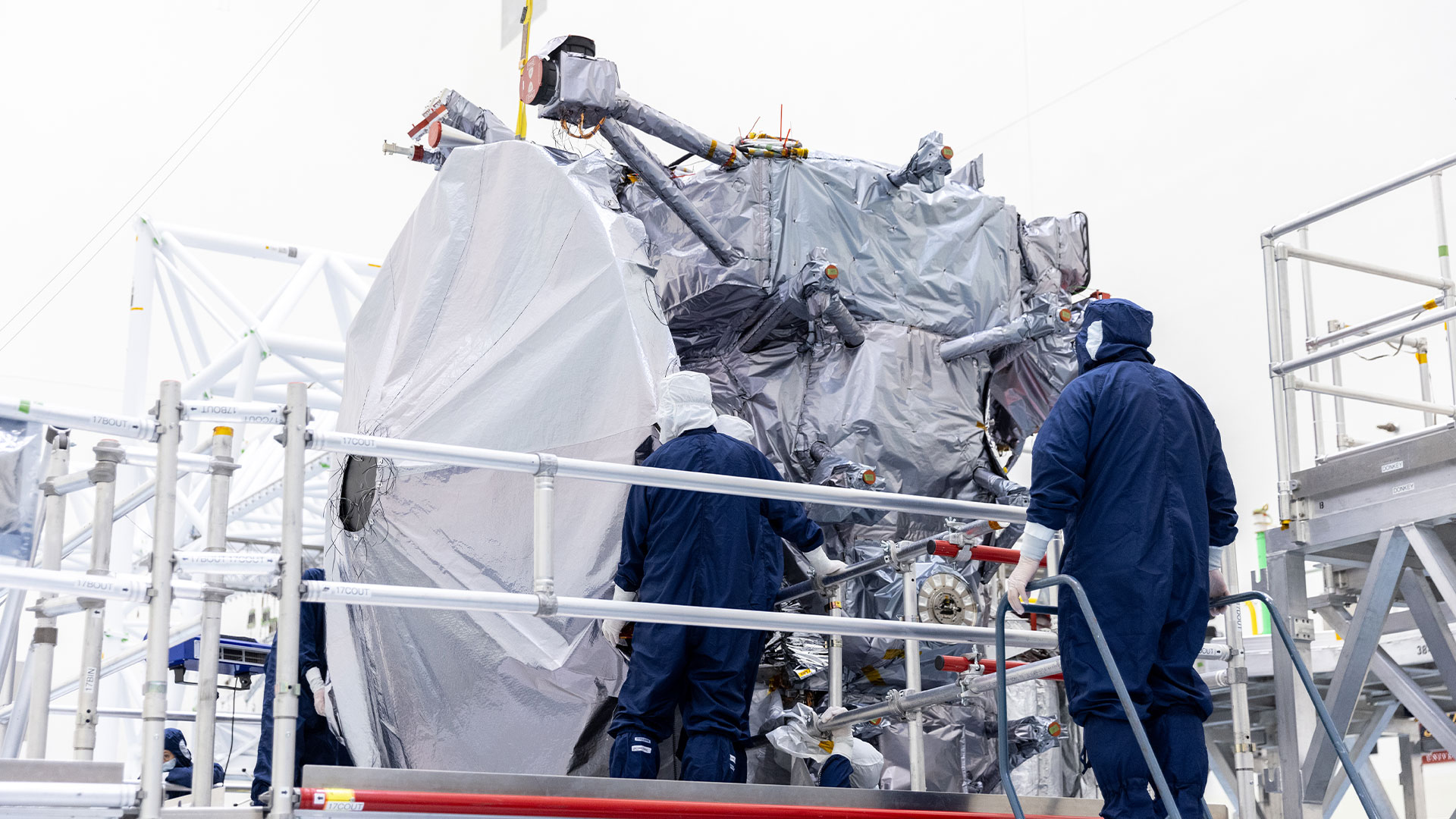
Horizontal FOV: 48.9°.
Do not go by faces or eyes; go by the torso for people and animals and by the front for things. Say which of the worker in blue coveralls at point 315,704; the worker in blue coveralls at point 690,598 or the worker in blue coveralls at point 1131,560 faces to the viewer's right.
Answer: the worker in blue coveralls at point 315,704

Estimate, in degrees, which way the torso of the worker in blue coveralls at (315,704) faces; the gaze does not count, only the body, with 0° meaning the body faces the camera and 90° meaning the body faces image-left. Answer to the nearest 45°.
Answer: approximately 270°

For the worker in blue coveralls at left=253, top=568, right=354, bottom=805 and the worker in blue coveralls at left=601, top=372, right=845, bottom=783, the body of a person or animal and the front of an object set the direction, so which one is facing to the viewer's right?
the worker in blue coveralls at left=253, top=568, right=354, bottom=805

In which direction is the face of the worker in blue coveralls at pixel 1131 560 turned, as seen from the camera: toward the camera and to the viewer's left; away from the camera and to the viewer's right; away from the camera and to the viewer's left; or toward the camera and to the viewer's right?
away from the camera and to the viewer's left

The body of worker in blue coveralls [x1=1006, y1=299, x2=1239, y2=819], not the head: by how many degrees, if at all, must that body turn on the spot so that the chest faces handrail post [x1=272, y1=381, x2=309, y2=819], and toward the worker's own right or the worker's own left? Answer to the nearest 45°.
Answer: approximately 90° to the worker's own left

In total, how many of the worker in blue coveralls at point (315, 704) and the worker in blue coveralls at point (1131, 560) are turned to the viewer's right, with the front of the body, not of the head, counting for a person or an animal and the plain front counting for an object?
1

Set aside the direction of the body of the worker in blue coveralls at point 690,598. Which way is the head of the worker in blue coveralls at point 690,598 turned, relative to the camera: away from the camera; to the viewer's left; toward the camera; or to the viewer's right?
away from the camera

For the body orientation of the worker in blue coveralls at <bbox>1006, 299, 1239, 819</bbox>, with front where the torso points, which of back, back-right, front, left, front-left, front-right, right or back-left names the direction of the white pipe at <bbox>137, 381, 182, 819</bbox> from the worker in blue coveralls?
left

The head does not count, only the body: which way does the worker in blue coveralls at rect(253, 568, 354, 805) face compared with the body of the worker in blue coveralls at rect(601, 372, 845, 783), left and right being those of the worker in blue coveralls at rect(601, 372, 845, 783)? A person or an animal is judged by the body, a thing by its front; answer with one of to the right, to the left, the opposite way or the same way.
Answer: to the right

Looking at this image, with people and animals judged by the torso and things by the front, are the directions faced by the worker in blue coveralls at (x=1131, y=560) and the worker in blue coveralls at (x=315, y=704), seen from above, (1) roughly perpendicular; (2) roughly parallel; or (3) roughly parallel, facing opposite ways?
roughly perpendicular

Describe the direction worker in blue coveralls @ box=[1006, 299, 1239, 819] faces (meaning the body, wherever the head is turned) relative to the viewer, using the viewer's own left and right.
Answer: facing away from the viewer and to the left of the viewer

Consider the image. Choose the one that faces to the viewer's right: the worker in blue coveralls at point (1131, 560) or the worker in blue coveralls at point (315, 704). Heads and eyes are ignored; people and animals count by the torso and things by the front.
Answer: the worker in blue coveralls at point (315, 704)

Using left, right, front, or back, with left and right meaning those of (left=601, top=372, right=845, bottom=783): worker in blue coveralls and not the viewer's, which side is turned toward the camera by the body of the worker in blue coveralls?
back

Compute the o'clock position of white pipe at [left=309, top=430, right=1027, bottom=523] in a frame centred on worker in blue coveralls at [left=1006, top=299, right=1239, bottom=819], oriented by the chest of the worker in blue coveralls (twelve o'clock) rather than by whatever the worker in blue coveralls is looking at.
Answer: The white pipe is roughly at 10 o'clock from the worker in blue coveralls.

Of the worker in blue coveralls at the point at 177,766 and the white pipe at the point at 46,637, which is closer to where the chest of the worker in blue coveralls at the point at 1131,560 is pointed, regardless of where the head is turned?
the worker in blue coveralls
